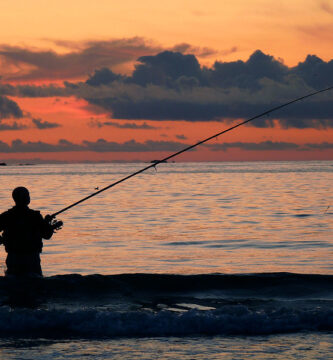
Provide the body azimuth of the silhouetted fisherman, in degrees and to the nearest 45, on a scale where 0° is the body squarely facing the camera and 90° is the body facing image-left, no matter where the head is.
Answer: approximately 225°

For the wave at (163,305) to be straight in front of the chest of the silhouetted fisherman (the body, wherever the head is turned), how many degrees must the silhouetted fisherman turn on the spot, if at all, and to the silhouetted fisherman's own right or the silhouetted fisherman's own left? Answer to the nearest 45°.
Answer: approximately 45° to the silhouetted fisherman's own right

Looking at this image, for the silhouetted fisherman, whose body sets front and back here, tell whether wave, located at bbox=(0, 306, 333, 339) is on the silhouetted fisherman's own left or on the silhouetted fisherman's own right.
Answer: on the silhouetted fisherman's own right
